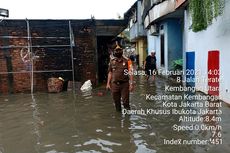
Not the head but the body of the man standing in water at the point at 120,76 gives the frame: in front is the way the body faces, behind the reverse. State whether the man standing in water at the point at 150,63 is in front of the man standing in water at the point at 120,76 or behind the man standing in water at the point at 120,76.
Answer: behind

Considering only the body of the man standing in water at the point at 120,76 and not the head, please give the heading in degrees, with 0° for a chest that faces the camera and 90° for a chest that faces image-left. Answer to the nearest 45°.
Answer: approximately 0°
